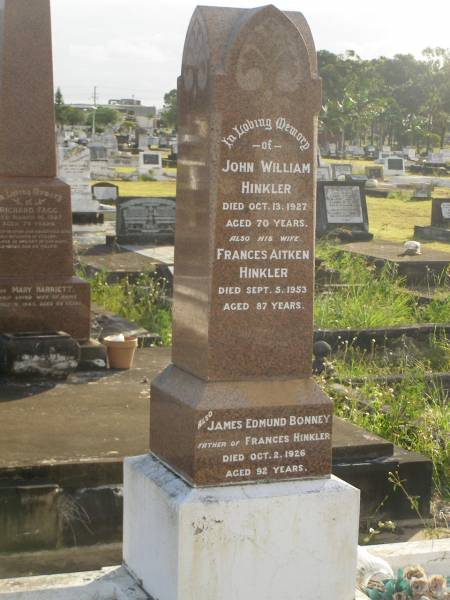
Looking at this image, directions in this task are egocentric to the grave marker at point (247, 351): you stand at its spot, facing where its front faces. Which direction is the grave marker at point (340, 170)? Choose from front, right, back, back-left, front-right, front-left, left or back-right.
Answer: back

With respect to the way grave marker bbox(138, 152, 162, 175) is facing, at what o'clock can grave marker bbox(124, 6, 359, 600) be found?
grave marker bbox(124, 6, 359, 600) is roughly at 12 o'clock from grave marker bbox(138, 152, 162, 175).

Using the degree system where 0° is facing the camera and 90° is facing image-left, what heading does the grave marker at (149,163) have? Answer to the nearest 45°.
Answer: approximately 0°

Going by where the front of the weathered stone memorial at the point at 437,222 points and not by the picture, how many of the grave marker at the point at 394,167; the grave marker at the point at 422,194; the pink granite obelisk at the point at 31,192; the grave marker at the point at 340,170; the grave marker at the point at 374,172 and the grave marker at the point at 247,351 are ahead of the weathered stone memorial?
2

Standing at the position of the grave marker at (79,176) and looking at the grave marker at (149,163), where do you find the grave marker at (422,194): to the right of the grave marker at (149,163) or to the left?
right

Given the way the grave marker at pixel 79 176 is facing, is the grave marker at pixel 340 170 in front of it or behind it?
behind

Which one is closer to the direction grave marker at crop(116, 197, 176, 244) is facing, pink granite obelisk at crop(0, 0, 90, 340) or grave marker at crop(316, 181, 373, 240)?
the pink granite obelisk

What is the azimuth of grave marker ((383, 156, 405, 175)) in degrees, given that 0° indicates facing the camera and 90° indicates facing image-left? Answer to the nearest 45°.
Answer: approximately 0°
